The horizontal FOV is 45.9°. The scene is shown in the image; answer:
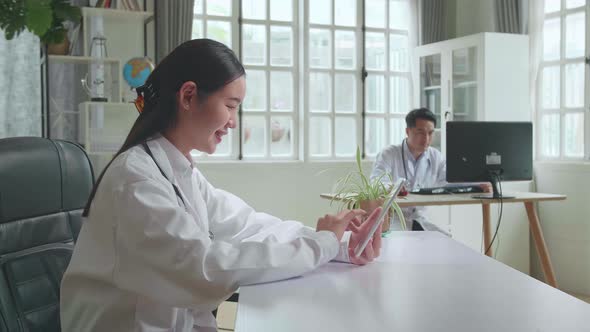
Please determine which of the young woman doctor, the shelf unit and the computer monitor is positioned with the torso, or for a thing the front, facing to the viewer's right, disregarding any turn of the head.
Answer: the young woman doctor

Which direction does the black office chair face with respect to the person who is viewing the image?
facing the viewer and to the right of the viewer

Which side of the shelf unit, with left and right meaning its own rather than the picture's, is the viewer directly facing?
front

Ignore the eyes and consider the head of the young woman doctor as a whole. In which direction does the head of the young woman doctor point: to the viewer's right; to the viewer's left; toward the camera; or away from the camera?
to the viewer's right

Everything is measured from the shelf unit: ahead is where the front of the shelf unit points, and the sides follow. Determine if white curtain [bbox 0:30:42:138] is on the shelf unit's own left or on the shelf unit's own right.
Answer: on the shelf unit's own right

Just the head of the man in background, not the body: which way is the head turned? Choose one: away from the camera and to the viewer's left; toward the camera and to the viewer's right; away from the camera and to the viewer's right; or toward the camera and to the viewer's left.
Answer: toward the camera and to the viewer's right

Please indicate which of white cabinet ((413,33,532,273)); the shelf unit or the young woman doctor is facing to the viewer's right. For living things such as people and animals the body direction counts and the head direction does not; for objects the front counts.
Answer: the young woman doctor

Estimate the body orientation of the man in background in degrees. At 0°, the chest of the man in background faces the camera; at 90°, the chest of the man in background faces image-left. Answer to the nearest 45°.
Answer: approximately 315°

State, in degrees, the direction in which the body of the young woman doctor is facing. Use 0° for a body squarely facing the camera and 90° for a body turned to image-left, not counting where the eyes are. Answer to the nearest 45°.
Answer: approximately 270°

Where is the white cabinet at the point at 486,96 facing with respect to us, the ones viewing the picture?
facing the viewer and to the left of the viewer

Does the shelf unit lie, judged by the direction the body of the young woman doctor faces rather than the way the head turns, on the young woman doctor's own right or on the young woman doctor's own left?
on the young woman doctor's own left

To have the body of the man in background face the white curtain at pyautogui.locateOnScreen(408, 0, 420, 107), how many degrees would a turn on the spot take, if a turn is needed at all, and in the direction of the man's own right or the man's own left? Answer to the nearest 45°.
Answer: approximately 135° to the man's own left
